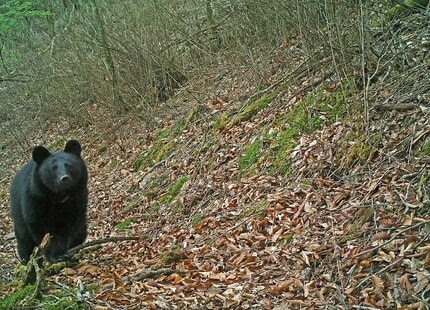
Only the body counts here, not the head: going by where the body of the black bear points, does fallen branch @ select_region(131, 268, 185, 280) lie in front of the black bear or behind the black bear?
in front

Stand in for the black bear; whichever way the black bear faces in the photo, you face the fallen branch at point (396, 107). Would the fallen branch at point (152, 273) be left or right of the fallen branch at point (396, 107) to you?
right

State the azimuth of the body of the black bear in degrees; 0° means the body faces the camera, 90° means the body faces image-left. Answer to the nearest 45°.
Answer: approximately 315°
